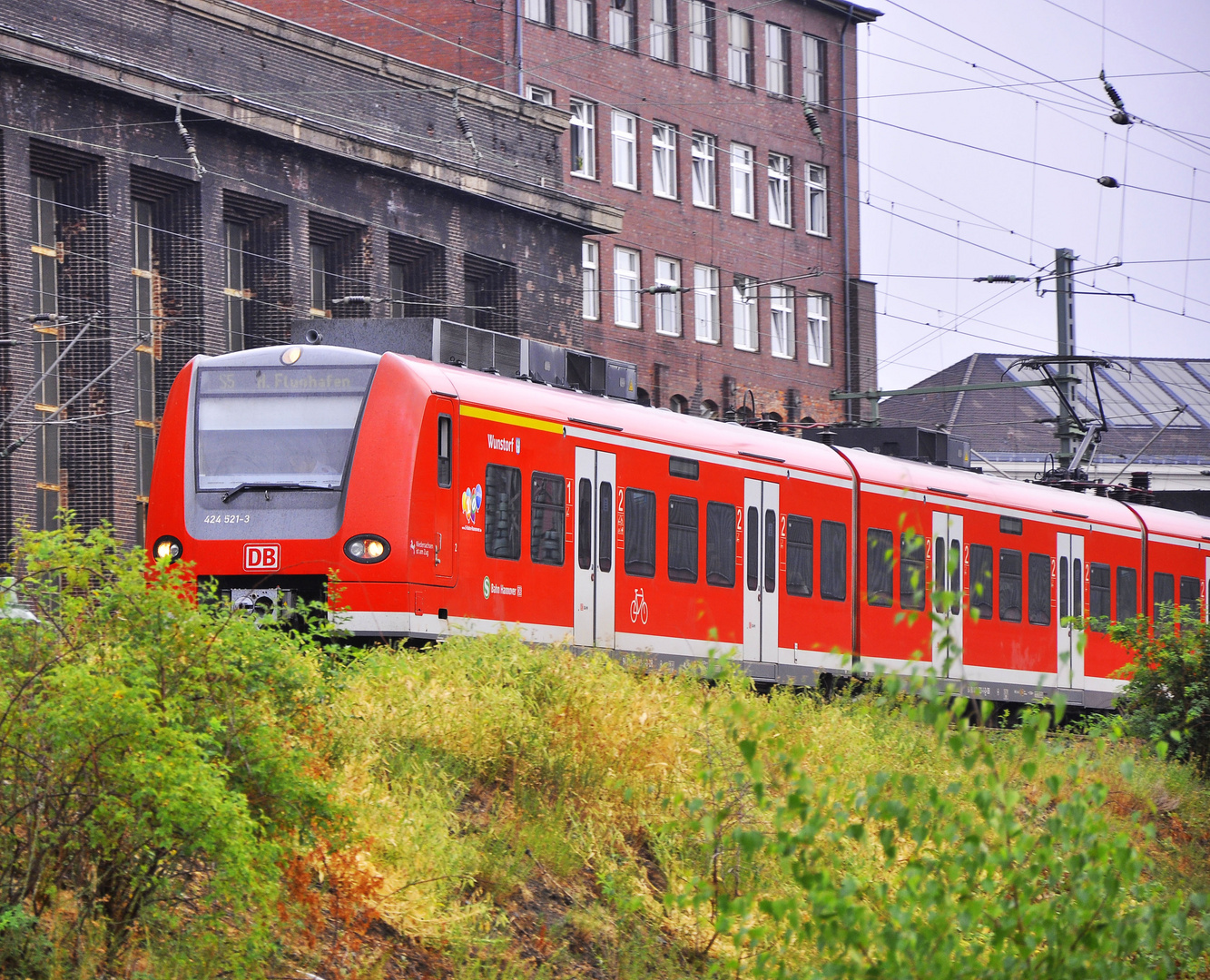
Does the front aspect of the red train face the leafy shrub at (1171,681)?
no

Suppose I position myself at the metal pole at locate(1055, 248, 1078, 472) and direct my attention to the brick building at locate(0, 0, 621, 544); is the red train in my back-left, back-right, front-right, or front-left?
front-left

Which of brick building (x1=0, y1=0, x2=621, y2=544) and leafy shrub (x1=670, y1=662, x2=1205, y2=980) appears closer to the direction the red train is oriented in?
the leafy shrub

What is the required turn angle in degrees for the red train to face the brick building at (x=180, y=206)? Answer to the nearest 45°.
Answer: approximately 90° to its right

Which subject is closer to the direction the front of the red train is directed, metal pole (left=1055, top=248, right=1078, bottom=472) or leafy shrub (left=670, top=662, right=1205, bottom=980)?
the leafy shrub

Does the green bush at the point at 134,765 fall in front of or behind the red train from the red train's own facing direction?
in front

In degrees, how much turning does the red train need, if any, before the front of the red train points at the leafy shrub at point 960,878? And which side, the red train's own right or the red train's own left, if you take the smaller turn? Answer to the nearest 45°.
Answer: approximately 45° to the red train's own left

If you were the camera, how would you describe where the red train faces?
facing the viewer and to the left of the viewer

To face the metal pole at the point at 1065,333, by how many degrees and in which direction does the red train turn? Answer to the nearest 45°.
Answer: approximately 180°
